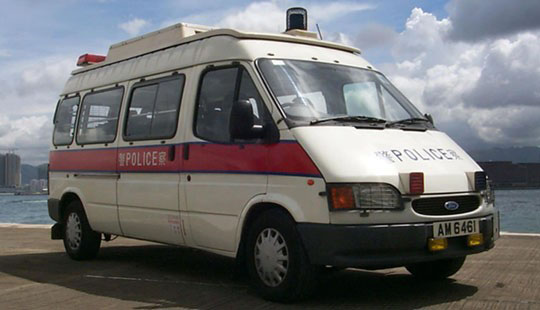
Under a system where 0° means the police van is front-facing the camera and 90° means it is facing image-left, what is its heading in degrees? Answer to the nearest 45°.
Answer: approximately 315°
